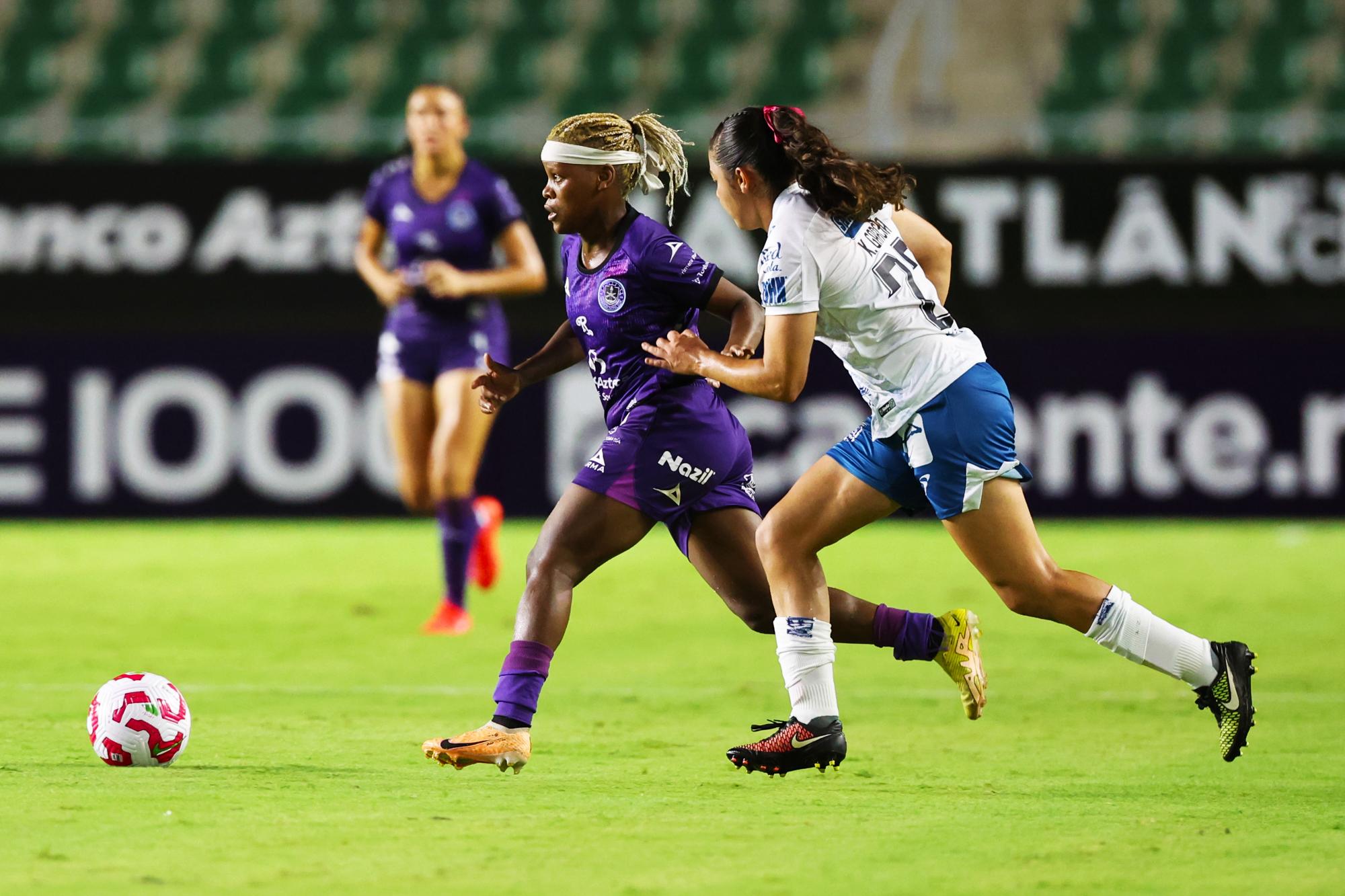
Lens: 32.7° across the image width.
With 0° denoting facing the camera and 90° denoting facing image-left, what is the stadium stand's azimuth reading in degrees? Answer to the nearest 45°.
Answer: approximately 0°

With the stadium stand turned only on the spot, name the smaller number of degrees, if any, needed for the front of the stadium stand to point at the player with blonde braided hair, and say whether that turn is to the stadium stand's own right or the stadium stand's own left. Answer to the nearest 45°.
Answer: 0° — it already faces them

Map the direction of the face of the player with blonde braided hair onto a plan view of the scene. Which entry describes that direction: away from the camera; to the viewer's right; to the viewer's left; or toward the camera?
to the viewer's left

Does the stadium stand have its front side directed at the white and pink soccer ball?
yes

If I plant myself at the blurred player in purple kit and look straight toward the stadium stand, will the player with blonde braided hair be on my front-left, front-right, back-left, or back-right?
back-right

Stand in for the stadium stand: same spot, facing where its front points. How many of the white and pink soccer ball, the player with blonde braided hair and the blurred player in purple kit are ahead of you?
3

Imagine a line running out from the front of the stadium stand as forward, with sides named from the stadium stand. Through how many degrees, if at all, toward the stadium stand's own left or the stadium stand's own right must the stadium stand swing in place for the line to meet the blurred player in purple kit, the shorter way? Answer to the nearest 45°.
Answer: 0° — it already faces them
